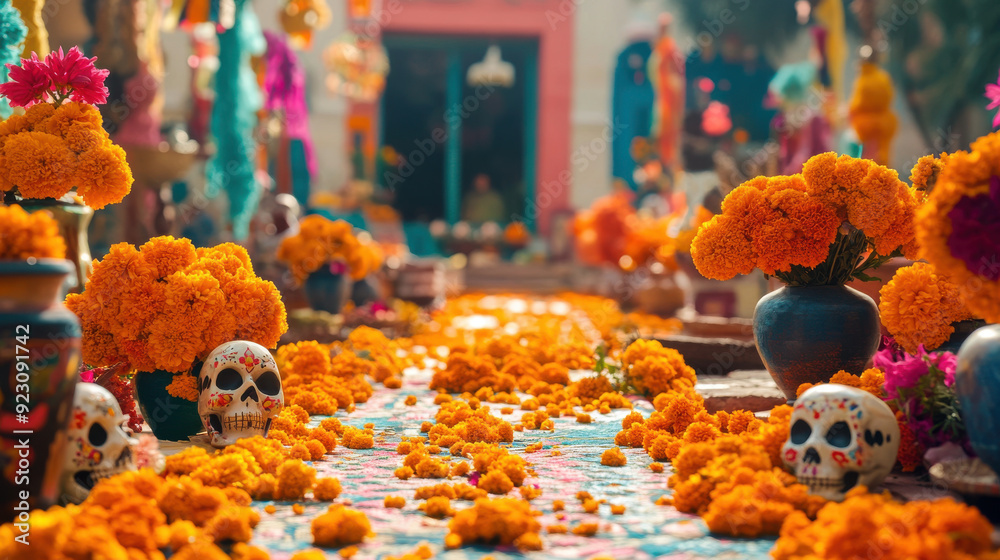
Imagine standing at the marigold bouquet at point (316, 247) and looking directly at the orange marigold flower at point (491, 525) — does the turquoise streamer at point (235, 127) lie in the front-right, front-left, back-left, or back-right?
back-right

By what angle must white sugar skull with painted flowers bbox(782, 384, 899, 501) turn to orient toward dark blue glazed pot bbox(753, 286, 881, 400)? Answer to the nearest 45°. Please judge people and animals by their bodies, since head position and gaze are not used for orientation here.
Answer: approximately 135° to its right

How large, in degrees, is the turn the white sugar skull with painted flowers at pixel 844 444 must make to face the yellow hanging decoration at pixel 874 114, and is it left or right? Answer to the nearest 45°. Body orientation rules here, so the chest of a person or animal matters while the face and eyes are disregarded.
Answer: approximately 135° to its right

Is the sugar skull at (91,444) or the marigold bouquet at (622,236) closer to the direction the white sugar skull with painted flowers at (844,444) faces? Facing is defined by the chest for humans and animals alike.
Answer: the sugar skull

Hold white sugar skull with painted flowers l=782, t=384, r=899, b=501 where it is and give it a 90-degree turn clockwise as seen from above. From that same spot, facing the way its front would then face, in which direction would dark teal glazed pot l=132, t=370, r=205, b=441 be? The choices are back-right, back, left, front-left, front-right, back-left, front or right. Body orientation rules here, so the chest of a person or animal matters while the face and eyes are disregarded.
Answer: front-left

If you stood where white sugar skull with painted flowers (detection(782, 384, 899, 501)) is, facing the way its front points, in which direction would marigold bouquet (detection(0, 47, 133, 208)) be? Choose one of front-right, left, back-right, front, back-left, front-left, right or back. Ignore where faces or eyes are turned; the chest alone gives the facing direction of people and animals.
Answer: front-right

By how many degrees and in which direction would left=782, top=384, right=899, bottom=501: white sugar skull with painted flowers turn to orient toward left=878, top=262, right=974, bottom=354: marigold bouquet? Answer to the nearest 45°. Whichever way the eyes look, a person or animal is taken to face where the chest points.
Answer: approximately 135° to its right

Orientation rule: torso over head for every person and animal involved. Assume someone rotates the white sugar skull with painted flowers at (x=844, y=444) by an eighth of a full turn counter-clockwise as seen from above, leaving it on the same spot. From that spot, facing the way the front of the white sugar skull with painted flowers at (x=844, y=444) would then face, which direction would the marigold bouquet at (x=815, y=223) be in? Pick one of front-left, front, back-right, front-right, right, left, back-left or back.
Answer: back

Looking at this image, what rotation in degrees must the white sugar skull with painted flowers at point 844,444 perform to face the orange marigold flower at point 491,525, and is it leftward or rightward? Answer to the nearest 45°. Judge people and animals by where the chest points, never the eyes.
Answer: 0° — it already faces it

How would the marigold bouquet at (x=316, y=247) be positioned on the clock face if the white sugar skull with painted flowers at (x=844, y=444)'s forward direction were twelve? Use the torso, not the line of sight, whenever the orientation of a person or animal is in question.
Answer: The marigold bouquet is roughly at 3 o'clock from the white sugar skull with painted flowers.

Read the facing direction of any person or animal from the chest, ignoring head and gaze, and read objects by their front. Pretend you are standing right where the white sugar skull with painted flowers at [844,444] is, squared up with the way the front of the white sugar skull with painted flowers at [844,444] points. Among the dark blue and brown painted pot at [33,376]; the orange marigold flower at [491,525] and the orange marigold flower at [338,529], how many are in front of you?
3

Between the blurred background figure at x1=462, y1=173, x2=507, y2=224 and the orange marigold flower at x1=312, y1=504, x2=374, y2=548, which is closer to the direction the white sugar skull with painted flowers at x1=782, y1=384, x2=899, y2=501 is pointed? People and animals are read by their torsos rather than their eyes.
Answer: the orange marigold flower

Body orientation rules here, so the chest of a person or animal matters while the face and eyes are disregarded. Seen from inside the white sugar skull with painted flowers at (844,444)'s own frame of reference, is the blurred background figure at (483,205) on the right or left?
on its right

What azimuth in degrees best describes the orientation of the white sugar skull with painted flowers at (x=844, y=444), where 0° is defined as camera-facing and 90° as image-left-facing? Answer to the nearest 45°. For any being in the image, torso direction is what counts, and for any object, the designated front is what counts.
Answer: approximately 45°

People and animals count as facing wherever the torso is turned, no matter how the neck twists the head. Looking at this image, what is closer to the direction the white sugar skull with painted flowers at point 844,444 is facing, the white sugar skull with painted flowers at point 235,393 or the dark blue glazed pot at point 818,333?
the white sugar skull with painted flowers
